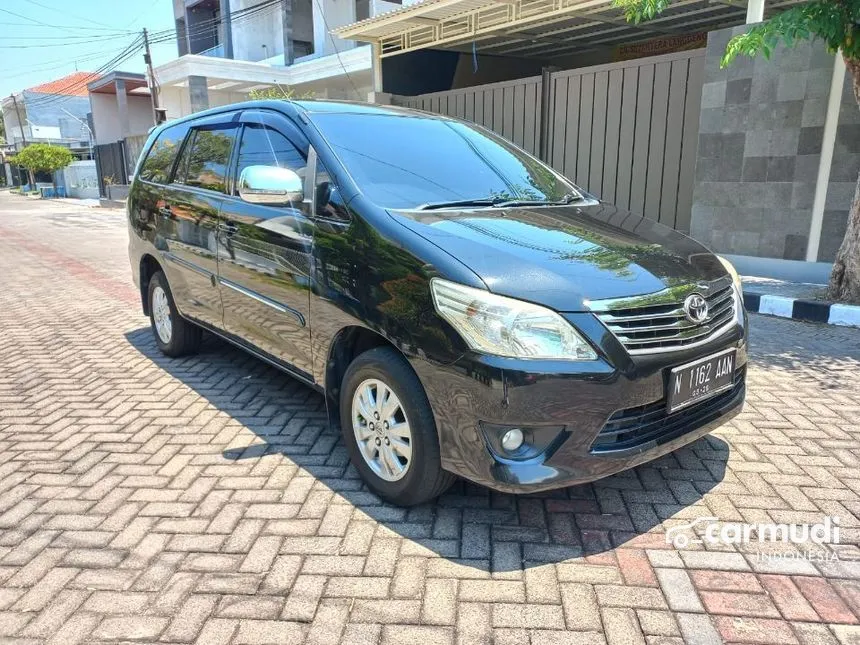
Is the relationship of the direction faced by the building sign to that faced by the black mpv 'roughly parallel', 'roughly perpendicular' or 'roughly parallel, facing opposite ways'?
roughly perpendicular

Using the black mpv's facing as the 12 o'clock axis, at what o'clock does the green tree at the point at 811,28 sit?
The green tree is roughly at 9 o'clock from the black mpv.

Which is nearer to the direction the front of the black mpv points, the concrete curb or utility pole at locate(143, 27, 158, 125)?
the concrete curb

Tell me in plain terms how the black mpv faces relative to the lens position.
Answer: facing the viewer and to the right of the viewer

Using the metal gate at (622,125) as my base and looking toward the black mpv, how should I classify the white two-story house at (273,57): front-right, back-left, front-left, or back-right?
back-right

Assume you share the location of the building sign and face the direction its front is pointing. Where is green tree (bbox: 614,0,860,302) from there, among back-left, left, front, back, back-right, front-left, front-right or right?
front-left

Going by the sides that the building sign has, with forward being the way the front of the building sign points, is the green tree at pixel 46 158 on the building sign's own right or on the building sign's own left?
on the building sign's own right

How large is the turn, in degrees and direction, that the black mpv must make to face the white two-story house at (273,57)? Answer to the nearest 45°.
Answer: approximately 135° to its left

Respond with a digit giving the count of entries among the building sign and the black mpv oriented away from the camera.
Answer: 0

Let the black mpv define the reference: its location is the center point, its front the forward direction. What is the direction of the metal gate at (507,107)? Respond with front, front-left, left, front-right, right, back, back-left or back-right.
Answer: back-left
